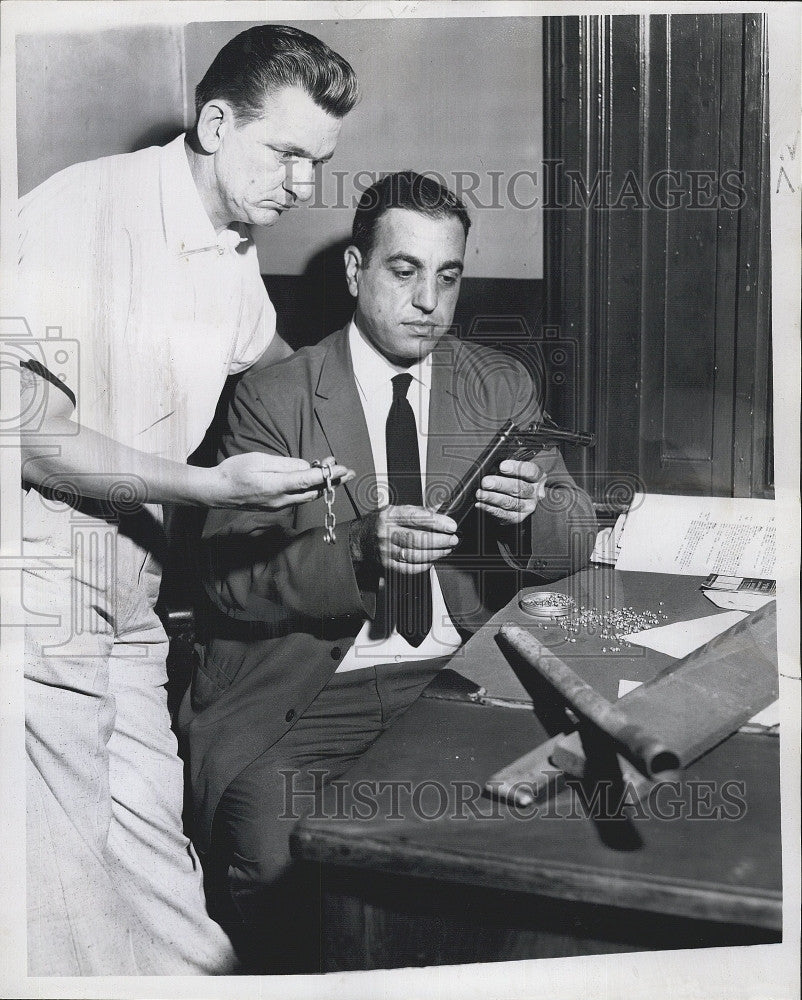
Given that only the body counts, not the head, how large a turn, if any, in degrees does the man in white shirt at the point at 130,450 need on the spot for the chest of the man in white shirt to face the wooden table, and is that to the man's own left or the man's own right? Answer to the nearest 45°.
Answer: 0° — they already face it

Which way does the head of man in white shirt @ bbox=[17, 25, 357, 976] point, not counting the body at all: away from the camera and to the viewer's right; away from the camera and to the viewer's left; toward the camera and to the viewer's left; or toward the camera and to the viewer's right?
toward the camera and to the viewer's right

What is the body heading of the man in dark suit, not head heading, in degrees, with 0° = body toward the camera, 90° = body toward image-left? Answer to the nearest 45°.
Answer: approximately 315°

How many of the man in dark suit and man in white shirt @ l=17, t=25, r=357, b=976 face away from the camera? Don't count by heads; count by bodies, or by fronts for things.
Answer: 0

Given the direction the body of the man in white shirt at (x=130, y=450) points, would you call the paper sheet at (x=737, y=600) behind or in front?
in front

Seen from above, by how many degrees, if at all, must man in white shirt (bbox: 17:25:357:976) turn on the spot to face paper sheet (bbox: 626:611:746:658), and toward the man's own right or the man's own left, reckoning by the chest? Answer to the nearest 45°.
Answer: approximately 45° to the man's own left
